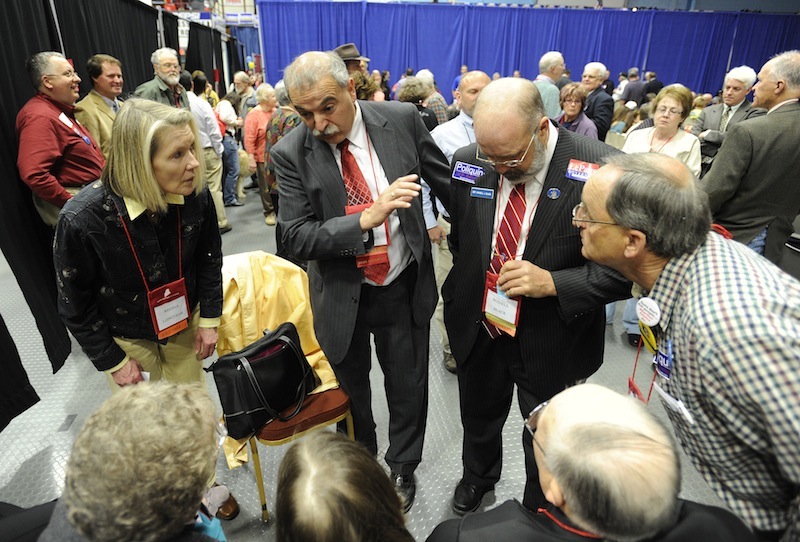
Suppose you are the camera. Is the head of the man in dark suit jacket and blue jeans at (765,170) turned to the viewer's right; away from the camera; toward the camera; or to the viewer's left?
to the viewer's left

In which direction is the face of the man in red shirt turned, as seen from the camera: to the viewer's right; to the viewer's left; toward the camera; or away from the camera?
to the viewer's right

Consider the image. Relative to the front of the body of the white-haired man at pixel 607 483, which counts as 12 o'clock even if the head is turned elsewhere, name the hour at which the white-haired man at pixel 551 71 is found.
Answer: the white-haired man at pixel 551 71 is roughly at 1 o'clock from the white-haired man at pixel 607 483.

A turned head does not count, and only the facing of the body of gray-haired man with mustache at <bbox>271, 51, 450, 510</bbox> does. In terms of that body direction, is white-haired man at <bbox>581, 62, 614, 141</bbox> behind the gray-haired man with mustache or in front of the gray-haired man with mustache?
behind

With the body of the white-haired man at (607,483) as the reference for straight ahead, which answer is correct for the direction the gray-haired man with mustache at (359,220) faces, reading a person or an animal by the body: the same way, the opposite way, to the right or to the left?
the opposite way

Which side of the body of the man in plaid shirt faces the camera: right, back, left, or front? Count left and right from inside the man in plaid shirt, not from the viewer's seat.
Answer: left

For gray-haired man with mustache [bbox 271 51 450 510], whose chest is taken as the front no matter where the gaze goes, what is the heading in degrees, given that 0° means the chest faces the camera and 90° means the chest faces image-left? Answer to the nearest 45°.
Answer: approximately 0°

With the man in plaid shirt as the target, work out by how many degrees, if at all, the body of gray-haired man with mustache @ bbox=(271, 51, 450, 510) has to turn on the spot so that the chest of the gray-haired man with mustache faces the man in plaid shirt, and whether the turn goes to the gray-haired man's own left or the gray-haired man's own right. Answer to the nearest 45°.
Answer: approximately 45° to the gray-haired man's own left

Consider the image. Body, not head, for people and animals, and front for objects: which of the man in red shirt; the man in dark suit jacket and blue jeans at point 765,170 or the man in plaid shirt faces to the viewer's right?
the man in red shirt

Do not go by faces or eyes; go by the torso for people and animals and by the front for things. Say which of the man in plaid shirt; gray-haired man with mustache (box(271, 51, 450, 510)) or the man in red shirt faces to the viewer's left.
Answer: the man in plaid shirt
